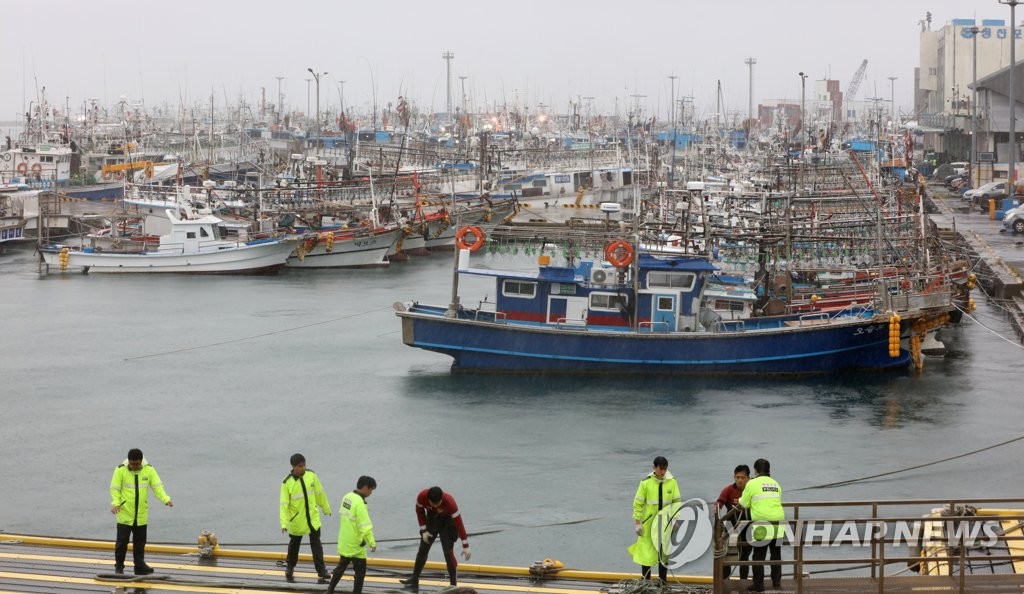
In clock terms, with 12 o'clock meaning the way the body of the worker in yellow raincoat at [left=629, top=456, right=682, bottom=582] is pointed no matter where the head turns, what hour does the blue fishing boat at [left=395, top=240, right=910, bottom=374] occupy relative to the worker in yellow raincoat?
The blue fishing boat is roughly at 6 o'clock from the worker in yellow raincoat.

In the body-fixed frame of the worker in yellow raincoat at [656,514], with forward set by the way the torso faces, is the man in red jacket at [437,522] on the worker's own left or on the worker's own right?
on the worker's own right
